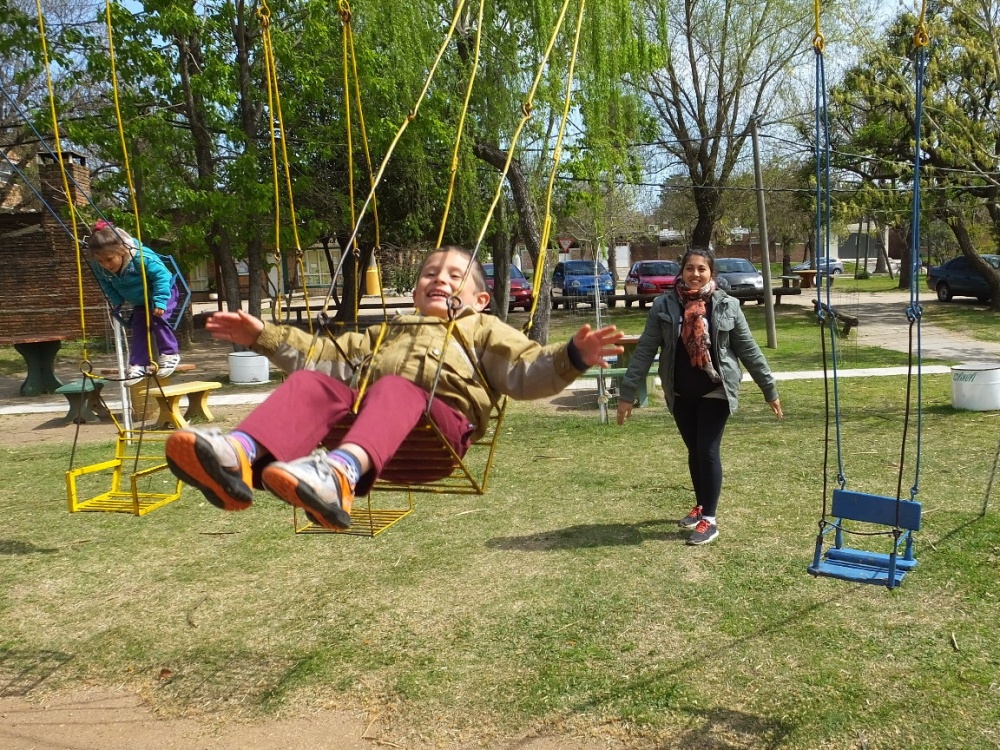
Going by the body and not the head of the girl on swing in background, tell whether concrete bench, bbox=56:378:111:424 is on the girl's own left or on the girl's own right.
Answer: on the girl's own right

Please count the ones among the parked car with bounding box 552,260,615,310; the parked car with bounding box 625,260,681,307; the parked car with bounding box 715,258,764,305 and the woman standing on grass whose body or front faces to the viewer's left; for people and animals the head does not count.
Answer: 0

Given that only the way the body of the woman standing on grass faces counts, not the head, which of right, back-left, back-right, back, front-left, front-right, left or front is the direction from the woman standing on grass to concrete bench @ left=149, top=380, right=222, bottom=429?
back-right

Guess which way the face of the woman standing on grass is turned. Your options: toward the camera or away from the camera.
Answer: toward the camera

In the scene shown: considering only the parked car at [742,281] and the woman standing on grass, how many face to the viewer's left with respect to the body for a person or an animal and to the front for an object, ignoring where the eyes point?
0

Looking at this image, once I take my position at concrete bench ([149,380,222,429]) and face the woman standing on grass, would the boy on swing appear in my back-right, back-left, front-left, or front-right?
front-right

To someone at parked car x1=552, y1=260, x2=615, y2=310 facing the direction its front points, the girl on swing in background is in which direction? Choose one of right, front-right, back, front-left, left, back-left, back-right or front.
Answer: front-right

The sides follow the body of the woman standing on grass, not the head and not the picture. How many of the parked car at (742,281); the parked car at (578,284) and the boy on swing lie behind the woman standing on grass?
2

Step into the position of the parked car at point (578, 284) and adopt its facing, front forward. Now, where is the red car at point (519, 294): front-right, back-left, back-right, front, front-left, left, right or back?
right

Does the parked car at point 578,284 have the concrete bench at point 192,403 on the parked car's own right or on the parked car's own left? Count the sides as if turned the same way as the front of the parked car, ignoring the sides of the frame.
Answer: on the parked car's own right

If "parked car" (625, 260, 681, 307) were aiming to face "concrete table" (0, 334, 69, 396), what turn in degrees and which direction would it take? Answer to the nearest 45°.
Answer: approximately 90° to its right

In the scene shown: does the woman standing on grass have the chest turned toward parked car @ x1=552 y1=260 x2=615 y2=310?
no

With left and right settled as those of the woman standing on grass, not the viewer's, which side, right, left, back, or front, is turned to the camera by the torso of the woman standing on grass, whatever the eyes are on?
front

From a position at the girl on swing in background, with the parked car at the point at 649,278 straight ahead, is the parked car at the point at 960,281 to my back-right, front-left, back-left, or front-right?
front-right
